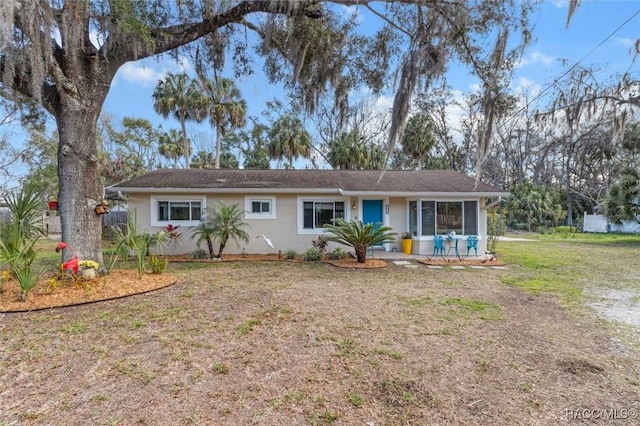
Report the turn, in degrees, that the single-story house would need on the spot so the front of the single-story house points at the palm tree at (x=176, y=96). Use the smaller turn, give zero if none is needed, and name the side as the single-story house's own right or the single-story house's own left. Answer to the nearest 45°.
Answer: approximately 135° to the single-story house's own right

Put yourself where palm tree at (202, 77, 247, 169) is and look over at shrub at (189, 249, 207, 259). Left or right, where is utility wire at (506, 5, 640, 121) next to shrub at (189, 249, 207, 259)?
left

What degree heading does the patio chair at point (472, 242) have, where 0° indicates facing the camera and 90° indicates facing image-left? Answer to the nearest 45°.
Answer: approximately 0°

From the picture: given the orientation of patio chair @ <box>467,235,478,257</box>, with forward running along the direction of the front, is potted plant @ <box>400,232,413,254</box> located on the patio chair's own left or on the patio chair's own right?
on the patio chair's own right

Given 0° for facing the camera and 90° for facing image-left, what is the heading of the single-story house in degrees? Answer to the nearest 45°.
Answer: approximately 0°

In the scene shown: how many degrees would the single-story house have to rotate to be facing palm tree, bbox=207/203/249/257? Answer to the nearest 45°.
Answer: approximately 45° to its right

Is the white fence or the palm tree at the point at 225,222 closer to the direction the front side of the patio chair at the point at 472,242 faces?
the palm tree
